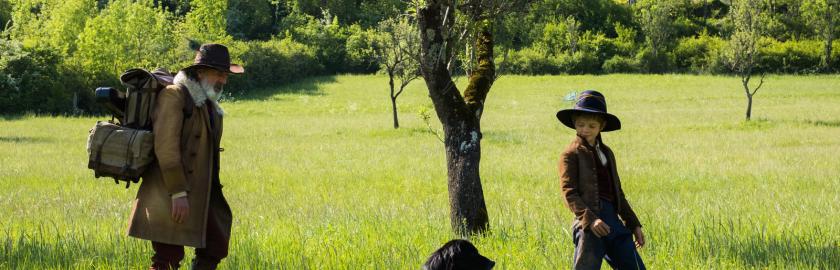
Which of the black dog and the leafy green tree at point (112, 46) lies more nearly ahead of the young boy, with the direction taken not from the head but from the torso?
the black dog

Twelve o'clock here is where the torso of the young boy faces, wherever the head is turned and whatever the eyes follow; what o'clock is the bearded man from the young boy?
The bearded man is roughly at 4 o'clock from the young boy.

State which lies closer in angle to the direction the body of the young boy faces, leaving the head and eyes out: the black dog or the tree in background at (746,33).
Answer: the black dog

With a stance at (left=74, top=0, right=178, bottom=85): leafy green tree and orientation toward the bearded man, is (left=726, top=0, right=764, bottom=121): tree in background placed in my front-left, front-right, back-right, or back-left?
front-left

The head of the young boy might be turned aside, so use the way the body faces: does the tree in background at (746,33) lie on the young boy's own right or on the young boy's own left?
on the young boy's own left

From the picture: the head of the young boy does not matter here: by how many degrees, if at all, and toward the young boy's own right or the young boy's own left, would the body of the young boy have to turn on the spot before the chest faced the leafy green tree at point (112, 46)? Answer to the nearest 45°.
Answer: approximately 180°

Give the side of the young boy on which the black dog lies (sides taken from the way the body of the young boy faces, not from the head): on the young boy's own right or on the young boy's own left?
on the young boy's own right

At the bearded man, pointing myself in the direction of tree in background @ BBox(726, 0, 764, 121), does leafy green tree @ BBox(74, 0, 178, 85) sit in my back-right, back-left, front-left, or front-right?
front-left
